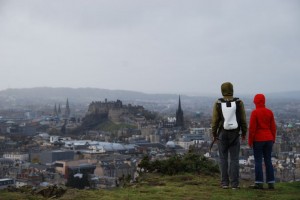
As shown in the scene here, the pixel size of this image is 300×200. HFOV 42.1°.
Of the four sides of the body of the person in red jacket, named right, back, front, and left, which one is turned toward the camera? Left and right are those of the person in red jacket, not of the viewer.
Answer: back

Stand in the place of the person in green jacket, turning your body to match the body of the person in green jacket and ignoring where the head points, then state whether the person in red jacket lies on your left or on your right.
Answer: on your right

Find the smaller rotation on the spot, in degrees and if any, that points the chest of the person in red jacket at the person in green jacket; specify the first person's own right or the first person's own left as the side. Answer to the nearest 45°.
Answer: approximately 135° to the first person's own left

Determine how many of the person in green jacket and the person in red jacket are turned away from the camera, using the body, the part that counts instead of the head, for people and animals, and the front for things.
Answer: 2

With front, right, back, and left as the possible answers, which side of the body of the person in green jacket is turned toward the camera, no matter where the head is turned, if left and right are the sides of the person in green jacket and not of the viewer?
back
